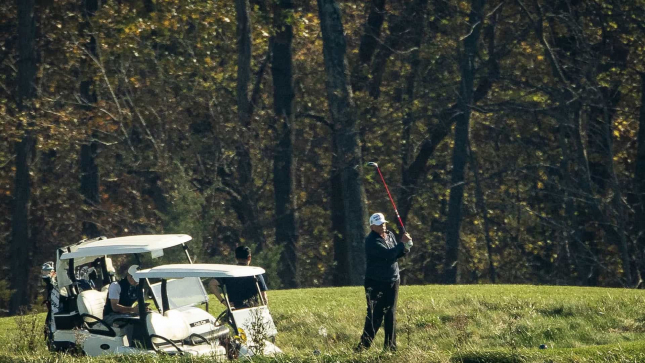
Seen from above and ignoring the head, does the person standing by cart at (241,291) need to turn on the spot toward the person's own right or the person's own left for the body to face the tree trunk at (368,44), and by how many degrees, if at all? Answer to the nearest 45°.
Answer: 0° — they already face it

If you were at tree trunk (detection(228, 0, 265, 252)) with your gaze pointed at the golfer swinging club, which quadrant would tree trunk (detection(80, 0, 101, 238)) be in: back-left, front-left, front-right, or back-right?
back-right

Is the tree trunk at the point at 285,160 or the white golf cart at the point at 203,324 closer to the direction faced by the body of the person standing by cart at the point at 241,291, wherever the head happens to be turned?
the tree trunk

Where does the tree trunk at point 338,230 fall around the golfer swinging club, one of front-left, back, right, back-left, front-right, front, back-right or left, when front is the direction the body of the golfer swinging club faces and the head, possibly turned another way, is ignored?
back-left

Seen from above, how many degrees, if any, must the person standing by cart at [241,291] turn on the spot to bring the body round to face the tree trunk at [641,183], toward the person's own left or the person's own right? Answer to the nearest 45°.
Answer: approximately 45° to the person's own right

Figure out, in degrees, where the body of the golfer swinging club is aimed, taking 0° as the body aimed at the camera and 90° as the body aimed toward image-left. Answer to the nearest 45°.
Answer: approximately 315°

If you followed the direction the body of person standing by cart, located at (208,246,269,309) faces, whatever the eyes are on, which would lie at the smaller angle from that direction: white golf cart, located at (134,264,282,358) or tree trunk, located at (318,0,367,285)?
the tree trunk

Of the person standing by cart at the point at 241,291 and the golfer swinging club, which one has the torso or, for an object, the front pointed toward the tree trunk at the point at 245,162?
the person standing by cart

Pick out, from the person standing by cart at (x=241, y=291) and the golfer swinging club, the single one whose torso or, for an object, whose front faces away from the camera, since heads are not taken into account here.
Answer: the person standing by cart

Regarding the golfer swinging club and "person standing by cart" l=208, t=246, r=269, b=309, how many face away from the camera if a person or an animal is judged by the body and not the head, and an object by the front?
1

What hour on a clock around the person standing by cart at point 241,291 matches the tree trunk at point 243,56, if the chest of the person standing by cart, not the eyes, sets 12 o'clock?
The tree trunk is roughly at 12 o'clock from the person standing by cart.

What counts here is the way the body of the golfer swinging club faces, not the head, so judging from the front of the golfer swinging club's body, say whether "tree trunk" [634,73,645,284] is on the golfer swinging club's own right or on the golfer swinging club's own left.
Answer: on the golfer swinging club's own left

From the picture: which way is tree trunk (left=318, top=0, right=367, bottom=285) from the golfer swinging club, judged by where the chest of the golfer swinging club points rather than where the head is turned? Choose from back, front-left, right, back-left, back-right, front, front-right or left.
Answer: back-left

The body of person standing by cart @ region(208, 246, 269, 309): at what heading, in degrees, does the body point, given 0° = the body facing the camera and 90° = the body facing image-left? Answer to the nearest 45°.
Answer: approximately 180°

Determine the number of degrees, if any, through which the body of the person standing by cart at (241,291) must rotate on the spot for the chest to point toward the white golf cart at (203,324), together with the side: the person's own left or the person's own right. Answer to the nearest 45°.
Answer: approximately 135° to the person's own left

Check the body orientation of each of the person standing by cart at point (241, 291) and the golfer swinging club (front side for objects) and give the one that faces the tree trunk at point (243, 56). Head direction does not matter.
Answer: the person standing by cart
